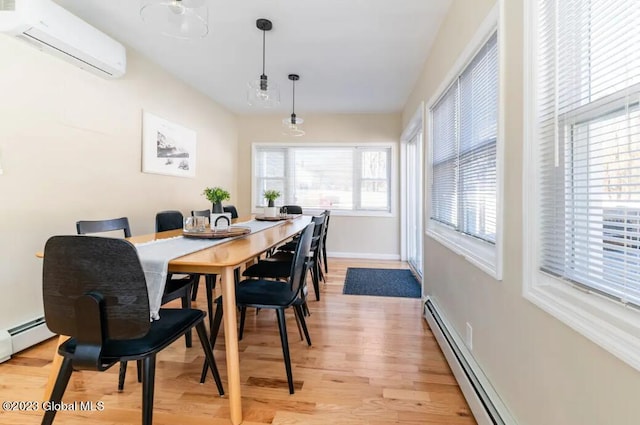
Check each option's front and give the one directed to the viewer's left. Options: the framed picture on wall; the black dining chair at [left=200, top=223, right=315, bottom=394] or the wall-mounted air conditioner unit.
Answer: the black dining chair

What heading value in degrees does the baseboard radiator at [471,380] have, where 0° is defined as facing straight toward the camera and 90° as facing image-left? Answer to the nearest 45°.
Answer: approximately 45°

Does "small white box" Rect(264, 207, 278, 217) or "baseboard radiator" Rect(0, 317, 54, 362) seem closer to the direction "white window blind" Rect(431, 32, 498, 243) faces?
the baseboard radiator

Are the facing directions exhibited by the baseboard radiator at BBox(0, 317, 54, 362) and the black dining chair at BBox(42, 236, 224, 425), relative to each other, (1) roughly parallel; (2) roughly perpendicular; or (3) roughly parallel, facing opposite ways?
roughly perpendicular

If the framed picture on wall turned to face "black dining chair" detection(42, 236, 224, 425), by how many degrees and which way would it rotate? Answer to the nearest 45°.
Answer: approximately 45° to its right

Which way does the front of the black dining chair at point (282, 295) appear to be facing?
to the viewer's left

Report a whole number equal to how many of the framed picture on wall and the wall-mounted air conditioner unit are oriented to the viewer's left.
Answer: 0

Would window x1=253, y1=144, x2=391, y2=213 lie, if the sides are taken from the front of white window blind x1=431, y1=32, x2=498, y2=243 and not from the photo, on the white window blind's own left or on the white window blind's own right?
on the white window blind's own right
